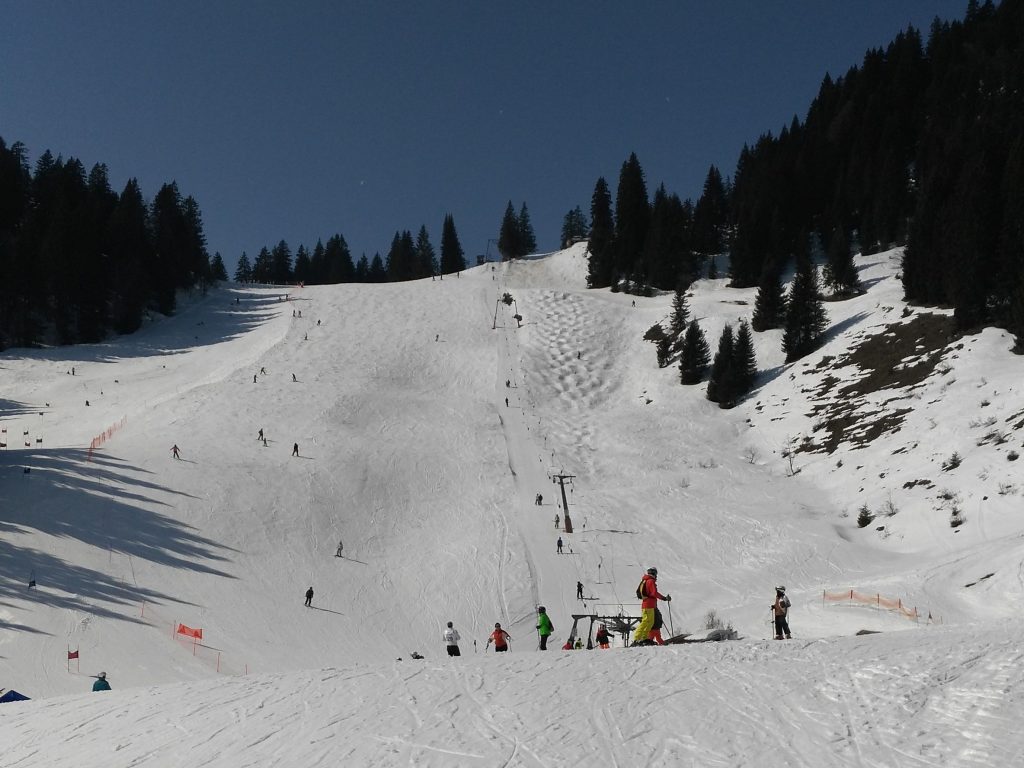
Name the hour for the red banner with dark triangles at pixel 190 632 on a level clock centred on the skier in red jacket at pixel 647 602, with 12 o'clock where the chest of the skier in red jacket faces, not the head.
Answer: The red banner with dark triangles is roughly at 7 o'clock from the skier in red jacket.

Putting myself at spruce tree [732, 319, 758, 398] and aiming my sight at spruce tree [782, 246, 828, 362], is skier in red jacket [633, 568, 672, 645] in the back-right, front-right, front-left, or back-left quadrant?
back-right

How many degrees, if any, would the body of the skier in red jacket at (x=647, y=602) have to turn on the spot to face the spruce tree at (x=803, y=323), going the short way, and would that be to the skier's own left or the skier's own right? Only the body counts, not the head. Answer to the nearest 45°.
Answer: approximately 90° to the skier's own left

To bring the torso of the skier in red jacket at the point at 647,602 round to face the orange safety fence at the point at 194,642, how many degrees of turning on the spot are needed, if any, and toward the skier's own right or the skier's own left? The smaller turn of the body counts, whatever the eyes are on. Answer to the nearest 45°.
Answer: approximately 135° to the skier's own left

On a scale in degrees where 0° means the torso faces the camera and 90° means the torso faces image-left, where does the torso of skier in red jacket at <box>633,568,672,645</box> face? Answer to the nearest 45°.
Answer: approximately 270°

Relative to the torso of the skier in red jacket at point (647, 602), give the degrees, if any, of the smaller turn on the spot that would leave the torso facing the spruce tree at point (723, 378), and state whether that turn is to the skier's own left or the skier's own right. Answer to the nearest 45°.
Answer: approximately 90° to the skier's own left

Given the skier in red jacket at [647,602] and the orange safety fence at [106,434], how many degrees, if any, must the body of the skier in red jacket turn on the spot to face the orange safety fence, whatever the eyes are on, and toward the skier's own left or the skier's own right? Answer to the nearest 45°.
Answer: approximately 135° to the skier's own left
